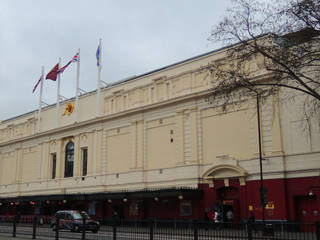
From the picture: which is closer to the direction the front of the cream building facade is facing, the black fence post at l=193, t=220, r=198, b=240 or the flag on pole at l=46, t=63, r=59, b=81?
the black fence post

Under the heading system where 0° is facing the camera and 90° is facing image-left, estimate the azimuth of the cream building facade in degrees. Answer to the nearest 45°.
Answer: approximately 45°

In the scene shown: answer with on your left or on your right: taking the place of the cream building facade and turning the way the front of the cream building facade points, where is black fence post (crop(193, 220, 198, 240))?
on your left

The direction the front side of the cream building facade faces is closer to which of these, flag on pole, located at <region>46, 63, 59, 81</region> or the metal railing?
the metal railing
